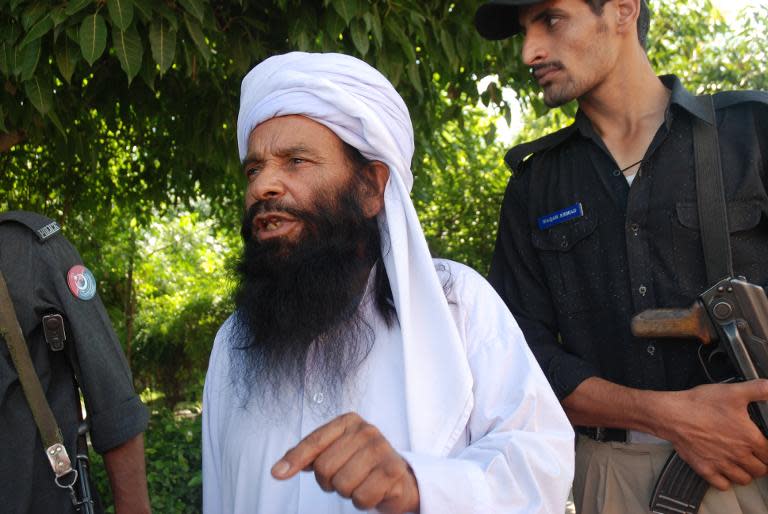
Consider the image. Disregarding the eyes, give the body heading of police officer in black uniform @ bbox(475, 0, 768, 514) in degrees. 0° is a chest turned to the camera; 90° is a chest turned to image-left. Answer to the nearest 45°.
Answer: approximately 0°

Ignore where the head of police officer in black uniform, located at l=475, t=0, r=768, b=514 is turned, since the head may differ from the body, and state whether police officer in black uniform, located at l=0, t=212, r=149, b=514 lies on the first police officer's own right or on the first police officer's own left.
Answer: on the first police officer's own right

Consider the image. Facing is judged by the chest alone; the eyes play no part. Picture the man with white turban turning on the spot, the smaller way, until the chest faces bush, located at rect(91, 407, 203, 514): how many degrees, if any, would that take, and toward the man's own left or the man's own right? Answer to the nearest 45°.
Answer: approximately 90° to the man's own right

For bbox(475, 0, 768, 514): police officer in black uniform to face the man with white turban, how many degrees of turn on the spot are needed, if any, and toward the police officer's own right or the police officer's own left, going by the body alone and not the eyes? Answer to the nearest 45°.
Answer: approximately 45° to the police officer's own right

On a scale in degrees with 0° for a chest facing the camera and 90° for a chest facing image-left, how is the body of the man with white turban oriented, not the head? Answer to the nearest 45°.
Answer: approximately 45°

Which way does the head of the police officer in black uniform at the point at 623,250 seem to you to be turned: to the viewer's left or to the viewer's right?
to the viewer's left
